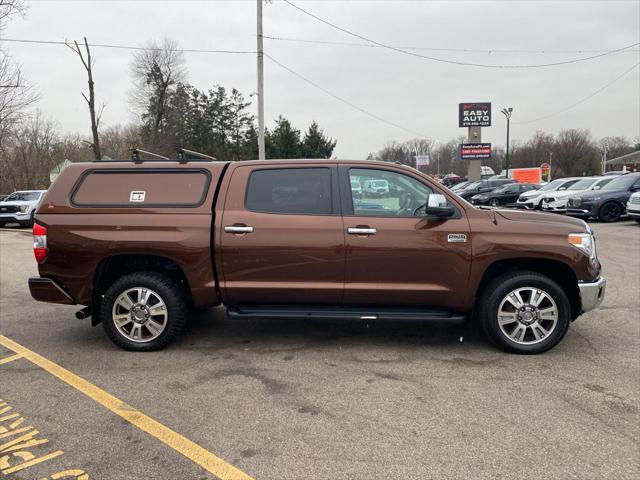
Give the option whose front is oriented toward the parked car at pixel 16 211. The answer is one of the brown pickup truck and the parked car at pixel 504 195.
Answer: the parked car at pixel 504 195

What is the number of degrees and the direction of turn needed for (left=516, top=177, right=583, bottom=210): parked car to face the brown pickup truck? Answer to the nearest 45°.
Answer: approximately 45° to its left

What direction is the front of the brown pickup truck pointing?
to the viewer's right

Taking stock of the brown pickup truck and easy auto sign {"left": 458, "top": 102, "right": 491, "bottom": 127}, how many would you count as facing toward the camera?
1

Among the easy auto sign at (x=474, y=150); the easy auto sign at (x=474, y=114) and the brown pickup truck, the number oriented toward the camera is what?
2

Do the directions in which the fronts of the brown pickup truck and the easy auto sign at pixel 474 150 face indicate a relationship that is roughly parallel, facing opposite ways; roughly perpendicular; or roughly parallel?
roughly perpendicular
